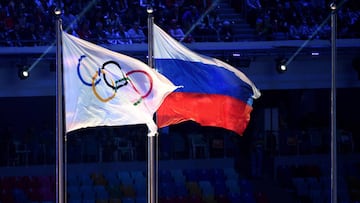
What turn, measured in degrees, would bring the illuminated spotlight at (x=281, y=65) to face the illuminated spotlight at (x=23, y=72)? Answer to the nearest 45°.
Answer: approximately 135° to its right

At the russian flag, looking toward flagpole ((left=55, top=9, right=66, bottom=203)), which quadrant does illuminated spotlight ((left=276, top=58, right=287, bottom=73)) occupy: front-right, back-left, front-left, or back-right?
back-right

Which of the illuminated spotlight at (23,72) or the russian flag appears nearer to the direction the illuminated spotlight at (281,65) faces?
the russian flag

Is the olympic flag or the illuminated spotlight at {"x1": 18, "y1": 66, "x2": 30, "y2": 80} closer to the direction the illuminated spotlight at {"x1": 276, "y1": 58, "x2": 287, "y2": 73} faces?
the olympic flag

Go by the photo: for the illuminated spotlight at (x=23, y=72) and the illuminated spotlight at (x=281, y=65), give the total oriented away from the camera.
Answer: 0

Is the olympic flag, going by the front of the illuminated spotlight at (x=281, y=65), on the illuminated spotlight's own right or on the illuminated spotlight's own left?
on the illuminated spotlight's own right

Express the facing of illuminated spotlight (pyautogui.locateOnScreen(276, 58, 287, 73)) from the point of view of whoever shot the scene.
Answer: facing the viewer and to the right of the viewer
